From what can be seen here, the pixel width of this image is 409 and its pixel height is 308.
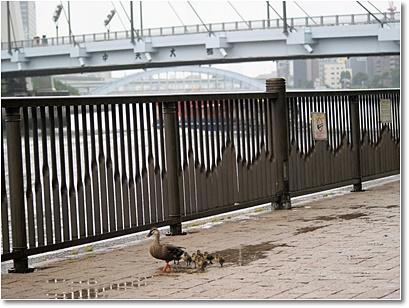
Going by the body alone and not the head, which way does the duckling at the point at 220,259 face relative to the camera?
to the viewer's left

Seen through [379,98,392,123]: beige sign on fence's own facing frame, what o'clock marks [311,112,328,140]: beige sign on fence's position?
[311,112,328,140]: beige sign on fence is roughly at 2 o'clock from [379,98,392,123]: beige sign on fence.

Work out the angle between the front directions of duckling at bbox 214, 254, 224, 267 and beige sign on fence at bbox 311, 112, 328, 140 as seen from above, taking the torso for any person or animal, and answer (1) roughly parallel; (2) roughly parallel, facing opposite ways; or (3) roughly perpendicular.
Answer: roughly perpendicular

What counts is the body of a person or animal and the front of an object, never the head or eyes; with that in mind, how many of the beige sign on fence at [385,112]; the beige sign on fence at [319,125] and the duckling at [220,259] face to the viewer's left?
1

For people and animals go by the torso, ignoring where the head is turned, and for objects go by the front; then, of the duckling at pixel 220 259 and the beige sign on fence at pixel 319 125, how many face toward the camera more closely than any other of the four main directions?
1

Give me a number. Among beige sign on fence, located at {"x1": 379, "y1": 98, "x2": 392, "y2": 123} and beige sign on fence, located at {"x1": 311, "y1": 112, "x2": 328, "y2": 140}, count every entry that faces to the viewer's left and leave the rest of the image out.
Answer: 0

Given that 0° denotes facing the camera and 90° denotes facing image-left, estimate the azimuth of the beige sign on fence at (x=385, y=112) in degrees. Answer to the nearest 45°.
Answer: approximately 0°

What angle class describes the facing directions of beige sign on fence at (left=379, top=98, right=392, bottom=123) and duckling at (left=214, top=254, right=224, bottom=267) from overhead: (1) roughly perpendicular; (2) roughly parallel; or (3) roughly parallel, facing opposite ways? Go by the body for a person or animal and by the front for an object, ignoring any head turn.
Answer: roughly perpendicular
